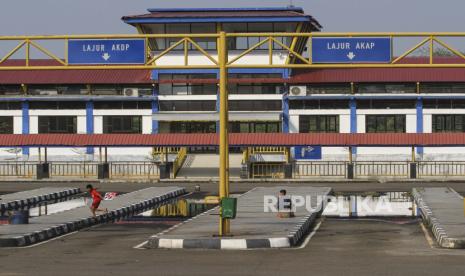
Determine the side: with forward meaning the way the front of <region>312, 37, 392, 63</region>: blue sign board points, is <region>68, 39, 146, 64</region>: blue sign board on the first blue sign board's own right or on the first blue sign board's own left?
on the first blue sign board's own right

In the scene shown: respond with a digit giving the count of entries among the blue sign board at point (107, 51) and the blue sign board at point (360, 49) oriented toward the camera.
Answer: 2

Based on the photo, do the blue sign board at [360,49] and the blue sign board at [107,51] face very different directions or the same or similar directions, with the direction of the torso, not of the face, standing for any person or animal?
same or similar directions

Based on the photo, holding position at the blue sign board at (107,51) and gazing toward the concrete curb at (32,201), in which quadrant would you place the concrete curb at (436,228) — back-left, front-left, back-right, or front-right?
back-right

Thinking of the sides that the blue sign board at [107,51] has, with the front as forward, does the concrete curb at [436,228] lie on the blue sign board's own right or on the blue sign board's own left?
on the blue sign board's own left

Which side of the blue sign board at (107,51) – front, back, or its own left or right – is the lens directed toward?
front

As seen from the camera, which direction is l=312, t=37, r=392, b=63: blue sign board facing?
toward the camera

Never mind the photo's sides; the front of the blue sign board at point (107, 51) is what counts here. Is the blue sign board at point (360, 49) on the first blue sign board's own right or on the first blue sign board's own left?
on the first blue sign board's own left

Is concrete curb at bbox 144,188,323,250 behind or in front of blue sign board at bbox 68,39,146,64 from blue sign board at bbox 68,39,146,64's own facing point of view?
in front
